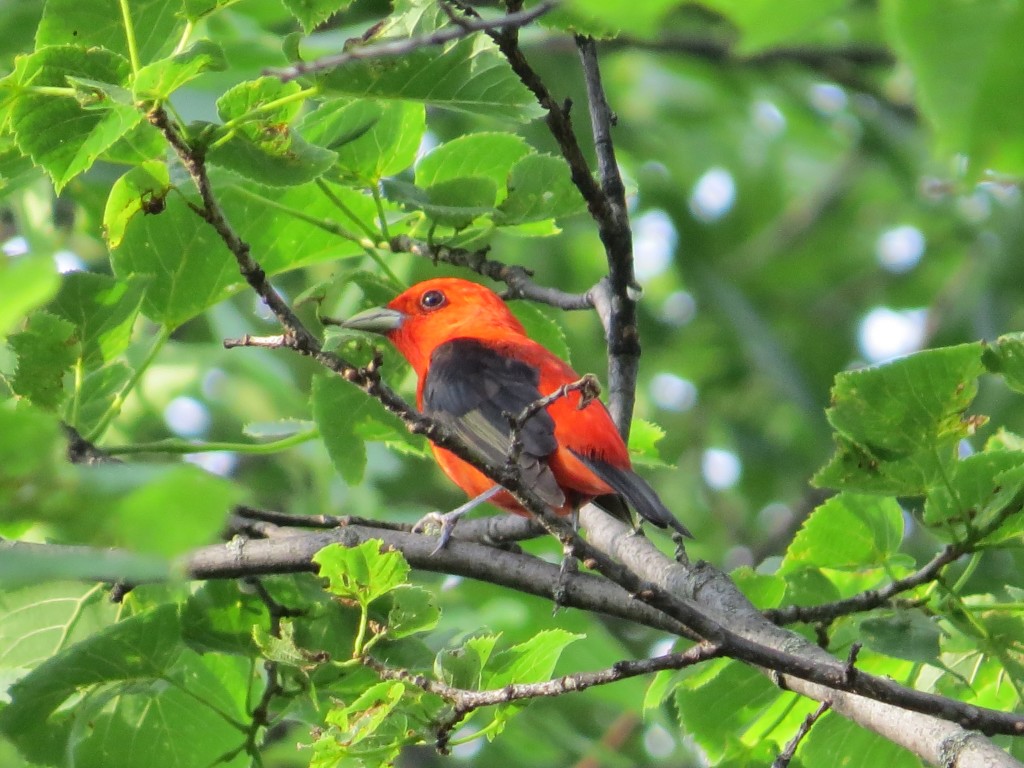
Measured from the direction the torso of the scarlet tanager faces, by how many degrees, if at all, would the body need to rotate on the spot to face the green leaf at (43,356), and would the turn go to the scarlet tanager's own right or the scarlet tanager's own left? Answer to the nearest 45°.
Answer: approximately 45° to the scarlet tanager's own left

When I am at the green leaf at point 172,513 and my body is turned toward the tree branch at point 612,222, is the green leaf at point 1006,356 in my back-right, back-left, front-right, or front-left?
front-right

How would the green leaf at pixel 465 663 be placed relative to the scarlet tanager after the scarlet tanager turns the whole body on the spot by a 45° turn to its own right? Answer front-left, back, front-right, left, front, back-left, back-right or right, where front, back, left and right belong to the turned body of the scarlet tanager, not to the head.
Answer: back-left

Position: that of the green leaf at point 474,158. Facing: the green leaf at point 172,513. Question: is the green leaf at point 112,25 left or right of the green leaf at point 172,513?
right

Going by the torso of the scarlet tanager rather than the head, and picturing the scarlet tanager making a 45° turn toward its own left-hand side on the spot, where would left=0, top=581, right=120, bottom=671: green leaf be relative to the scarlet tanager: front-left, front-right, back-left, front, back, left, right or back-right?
front

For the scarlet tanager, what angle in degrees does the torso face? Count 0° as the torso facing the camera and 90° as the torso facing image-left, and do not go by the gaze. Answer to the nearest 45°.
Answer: approximately 90°
